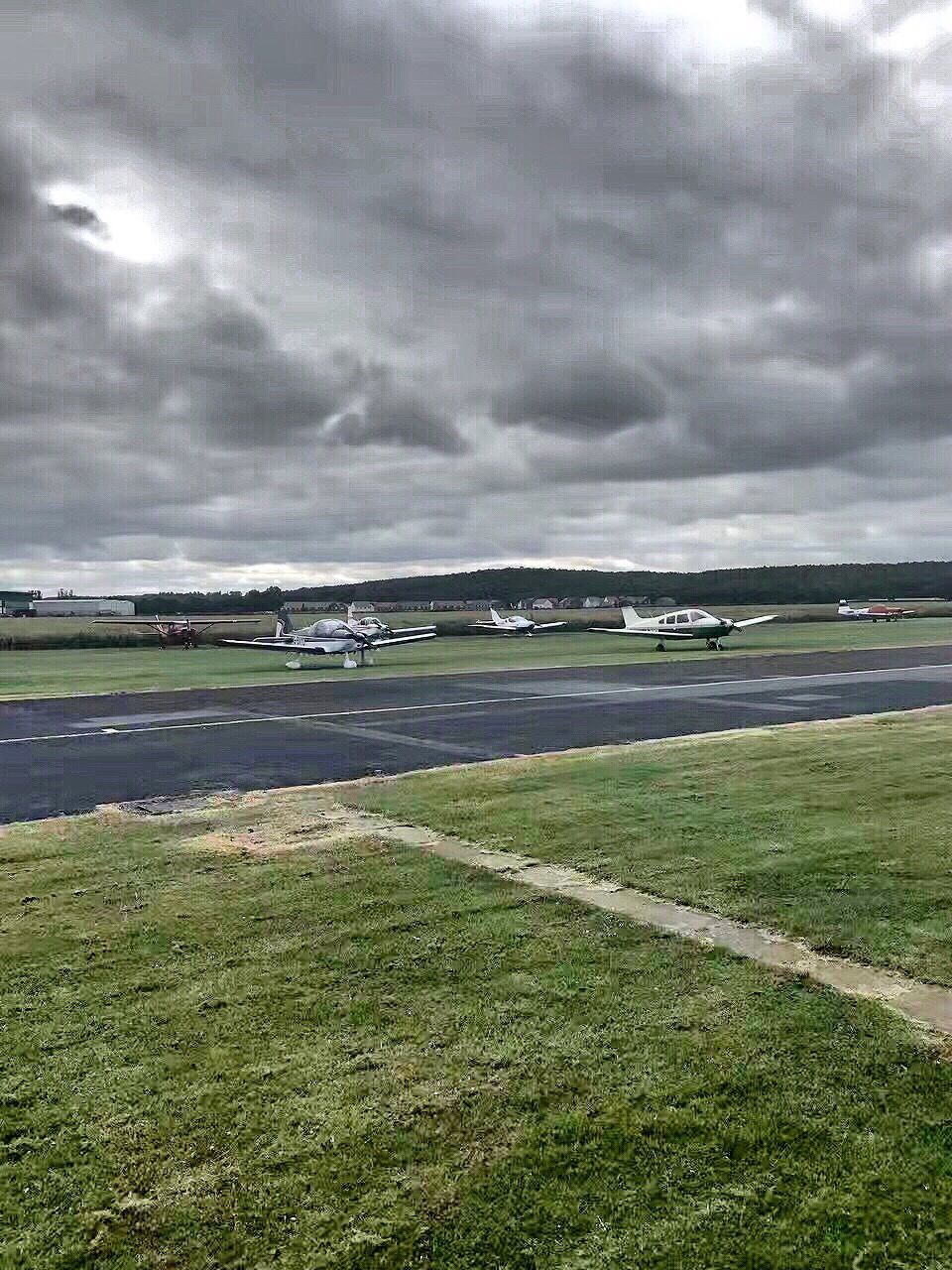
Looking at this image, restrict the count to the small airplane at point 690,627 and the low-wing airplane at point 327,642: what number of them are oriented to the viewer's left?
0

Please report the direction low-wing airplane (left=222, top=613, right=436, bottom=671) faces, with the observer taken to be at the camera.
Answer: facing the viewer and to the right of the viewer

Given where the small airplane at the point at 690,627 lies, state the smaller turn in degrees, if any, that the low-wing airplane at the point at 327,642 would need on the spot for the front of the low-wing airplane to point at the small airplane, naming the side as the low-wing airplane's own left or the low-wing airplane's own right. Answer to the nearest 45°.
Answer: approximately 45° to the low-wing airplane's own left

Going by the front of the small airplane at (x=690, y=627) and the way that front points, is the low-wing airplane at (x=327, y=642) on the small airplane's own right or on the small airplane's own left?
on the small airplane's own right

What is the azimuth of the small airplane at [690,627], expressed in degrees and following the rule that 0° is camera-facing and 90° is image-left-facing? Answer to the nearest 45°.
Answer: approximately 315°
